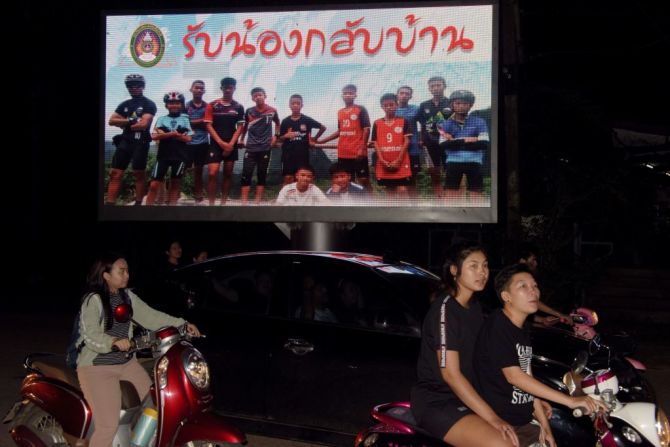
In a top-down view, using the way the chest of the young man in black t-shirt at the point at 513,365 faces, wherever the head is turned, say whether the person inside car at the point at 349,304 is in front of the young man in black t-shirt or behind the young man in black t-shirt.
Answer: behind

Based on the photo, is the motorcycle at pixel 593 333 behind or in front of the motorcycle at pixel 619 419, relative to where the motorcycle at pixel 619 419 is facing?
behind

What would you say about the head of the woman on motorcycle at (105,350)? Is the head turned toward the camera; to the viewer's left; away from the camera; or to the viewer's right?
to the viewer's right

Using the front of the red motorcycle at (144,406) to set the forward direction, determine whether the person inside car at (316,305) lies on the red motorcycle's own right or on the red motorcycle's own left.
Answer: on the red motorcycle's own left

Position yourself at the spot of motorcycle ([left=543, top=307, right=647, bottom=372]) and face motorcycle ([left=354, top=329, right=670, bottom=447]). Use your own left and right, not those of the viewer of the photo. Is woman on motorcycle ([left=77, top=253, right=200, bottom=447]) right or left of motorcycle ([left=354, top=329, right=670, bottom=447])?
right

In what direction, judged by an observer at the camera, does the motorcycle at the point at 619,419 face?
facing the viewer and to the right of the viewer

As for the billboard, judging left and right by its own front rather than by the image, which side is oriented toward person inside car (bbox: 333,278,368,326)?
front
